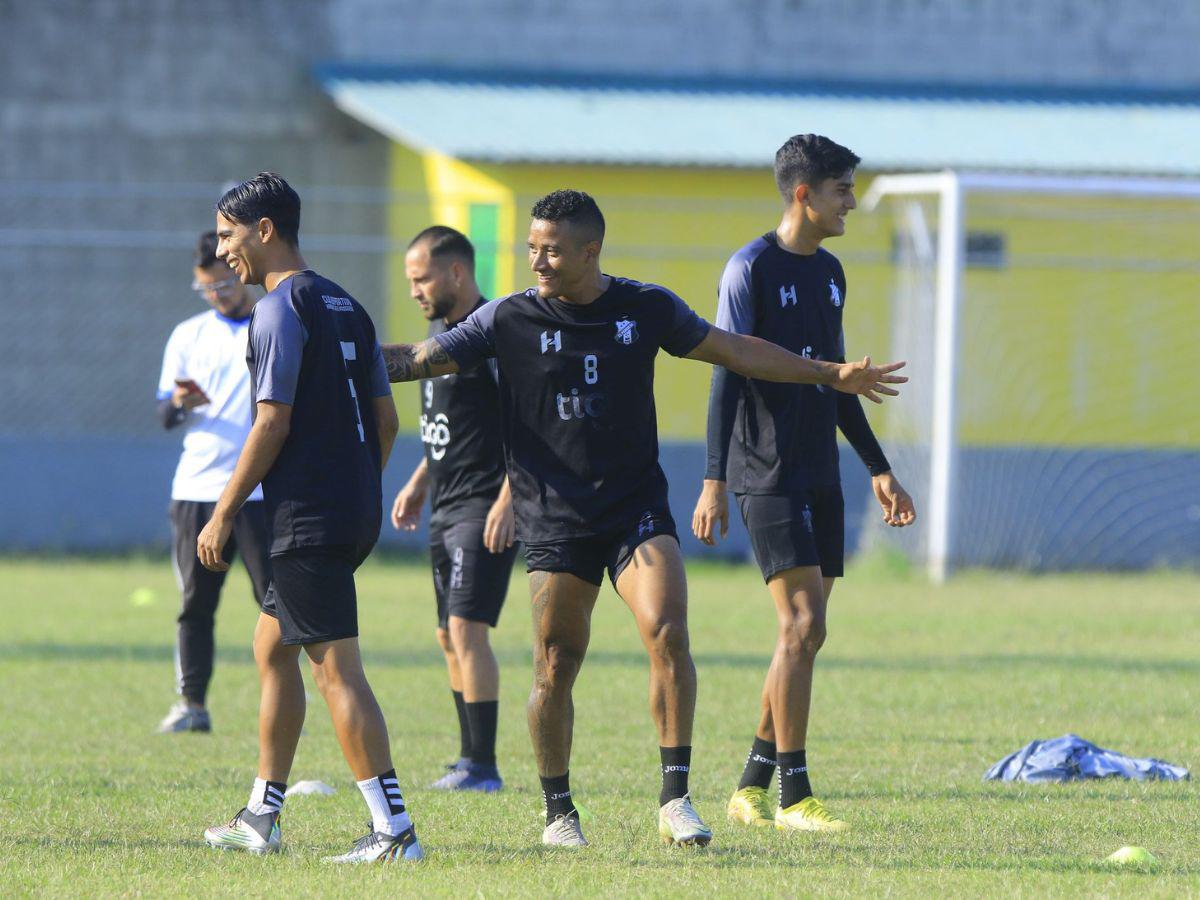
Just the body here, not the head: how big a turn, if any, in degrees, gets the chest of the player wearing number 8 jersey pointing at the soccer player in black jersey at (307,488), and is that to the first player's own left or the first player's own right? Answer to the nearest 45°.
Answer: approximately 90° to the first player's own right

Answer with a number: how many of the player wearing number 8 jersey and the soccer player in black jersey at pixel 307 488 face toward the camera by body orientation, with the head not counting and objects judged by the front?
1

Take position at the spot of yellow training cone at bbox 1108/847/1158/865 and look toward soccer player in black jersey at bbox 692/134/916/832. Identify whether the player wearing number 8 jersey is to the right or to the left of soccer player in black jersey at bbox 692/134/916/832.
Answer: left

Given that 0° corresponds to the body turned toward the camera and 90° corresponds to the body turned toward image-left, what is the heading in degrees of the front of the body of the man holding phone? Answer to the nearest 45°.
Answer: approximately 45°

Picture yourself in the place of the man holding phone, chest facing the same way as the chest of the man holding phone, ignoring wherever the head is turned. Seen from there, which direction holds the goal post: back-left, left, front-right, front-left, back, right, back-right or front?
back

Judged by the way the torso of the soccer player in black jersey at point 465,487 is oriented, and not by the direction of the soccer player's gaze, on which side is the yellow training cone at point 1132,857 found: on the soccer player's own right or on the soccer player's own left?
on the soccer player's own left

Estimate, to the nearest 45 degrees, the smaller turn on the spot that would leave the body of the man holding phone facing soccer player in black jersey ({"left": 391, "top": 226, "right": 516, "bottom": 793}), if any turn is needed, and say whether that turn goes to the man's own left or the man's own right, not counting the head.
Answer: approximately 90° to the man's own left

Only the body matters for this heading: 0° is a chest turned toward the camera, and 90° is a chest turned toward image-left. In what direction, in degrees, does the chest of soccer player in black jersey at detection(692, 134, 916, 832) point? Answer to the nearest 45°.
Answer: approximately 315°

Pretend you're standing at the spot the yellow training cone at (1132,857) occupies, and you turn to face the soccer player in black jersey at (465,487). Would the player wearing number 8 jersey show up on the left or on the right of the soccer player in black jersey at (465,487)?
left
